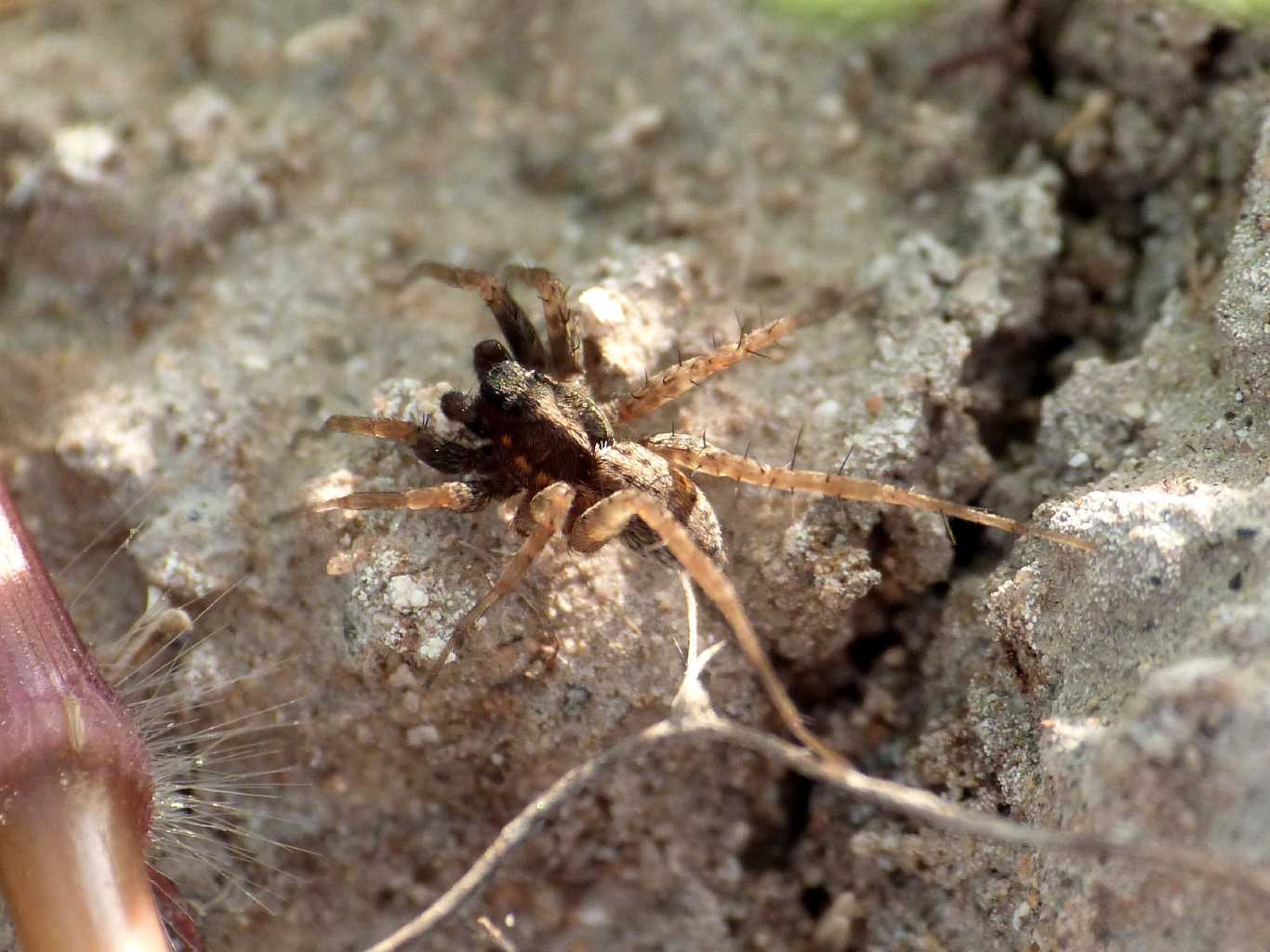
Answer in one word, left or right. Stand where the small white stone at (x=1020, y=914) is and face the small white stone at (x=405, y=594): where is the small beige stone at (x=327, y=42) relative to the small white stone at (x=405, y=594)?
right

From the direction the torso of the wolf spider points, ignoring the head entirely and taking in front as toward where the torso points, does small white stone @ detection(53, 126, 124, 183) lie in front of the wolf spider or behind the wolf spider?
in front

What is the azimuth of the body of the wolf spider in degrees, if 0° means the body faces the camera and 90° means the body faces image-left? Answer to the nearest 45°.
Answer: approximately 135°

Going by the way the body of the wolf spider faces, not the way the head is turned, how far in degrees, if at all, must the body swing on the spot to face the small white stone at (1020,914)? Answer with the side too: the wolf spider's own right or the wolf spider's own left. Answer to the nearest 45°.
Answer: approximately 135° to the wolf spider's own left

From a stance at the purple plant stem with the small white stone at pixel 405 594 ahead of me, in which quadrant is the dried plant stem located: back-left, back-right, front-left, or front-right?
front-right

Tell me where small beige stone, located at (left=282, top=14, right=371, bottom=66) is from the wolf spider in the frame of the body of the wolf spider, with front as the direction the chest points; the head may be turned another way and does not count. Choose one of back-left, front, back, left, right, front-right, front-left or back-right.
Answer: front-right

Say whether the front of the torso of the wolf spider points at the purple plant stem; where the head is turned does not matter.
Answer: no
